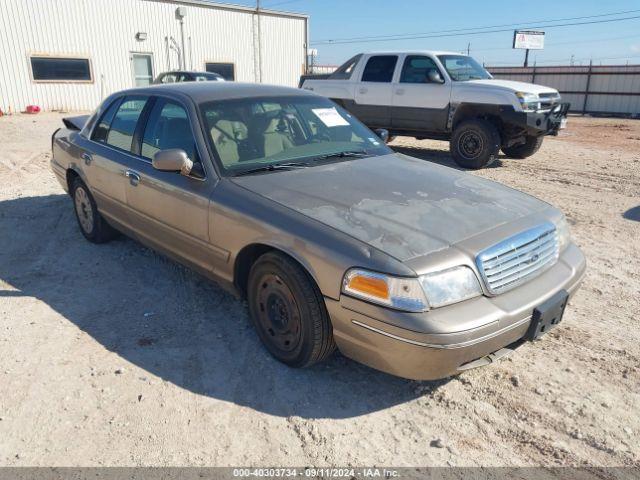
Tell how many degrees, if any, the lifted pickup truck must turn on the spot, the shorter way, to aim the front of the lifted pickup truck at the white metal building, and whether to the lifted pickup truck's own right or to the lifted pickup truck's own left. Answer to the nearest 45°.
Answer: approximately 180°

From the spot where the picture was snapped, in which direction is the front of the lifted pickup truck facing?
facing the viewer and to the right of the viewer

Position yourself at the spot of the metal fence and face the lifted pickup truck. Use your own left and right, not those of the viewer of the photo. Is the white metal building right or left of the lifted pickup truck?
right

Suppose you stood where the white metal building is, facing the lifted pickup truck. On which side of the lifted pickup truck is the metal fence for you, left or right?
left

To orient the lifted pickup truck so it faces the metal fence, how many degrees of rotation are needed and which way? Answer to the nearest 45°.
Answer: approximately 90° to its left
